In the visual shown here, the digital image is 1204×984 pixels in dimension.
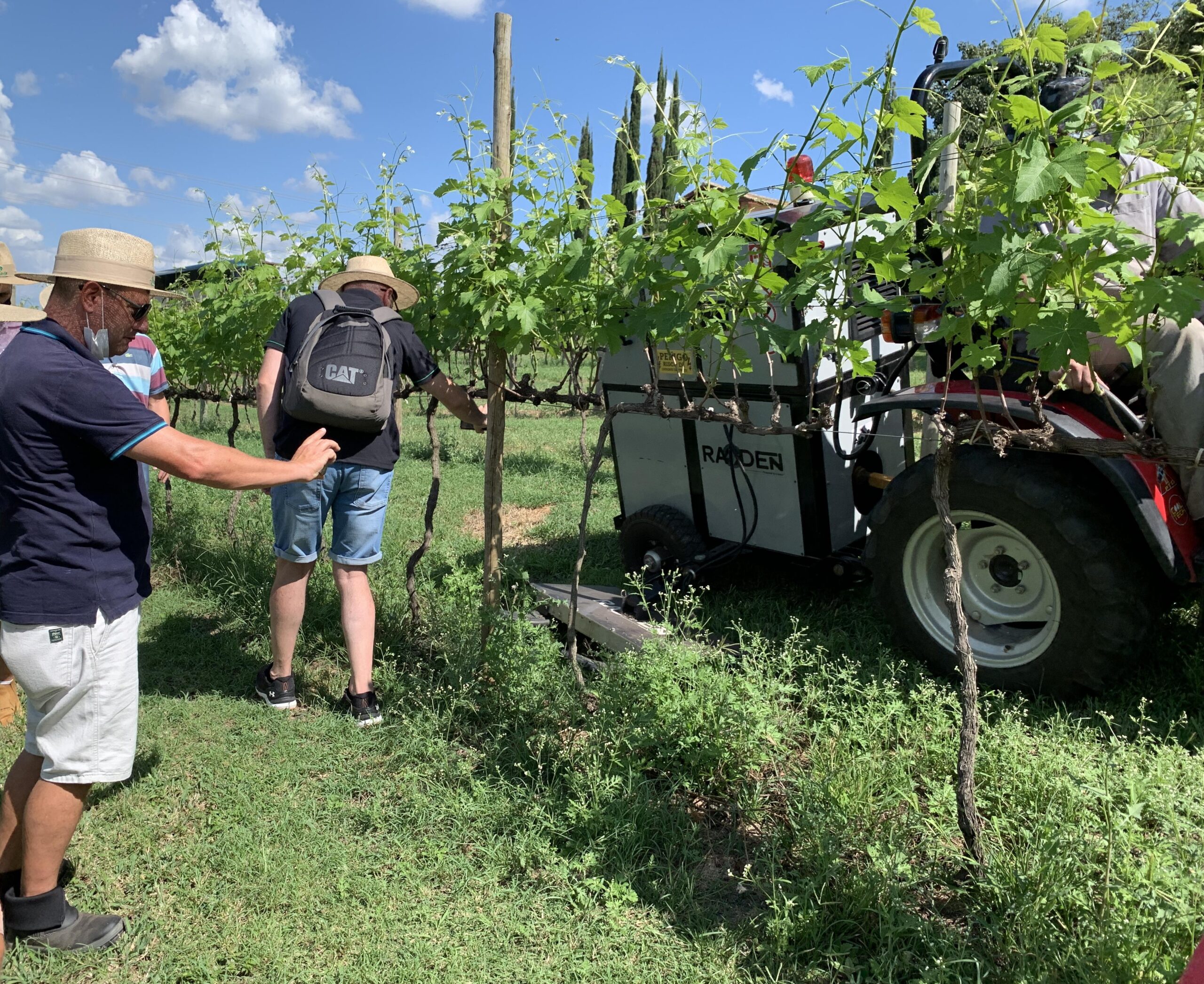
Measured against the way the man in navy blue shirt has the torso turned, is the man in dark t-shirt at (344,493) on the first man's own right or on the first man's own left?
on the first man's own left

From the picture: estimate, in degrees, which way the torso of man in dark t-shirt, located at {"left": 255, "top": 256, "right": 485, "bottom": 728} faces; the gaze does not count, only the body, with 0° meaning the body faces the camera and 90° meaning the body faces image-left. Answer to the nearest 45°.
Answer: approximately 180°

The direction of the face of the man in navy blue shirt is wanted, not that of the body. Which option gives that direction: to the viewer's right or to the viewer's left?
to the viewer's right

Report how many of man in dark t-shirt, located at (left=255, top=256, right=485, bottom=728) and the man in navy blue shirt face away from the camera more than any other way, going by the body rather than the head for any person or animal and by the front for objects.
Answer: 1

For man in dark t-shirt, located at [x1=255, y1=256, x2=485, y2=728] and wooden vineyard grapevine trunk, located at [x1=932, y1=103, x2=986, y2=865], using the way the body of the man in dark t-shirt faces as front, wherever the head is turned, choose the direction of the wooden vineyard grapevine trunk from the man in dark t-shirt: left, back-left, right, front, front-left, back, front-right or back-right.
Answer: back-right

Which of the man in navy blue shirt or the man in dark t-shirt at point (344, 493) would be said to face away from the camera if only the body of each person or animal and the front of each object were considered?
the man in dark t-shirt

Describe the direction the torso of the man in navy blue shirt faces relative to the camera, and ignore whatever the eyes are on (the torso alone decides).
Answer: to the viewer's right

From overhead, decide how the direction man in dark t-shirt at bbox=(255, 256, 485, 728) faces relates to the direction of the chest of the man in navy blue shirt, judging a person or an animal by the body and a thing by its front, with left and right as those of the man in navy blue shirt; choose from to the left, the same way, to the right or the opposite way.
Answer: to the left
